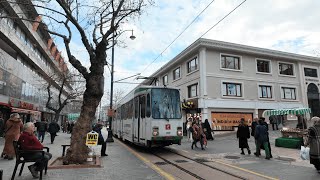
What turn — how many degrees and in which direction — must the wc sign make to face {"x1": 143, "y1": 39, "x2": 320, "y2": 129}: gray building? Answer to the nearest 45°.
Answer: approximately 135° to its left

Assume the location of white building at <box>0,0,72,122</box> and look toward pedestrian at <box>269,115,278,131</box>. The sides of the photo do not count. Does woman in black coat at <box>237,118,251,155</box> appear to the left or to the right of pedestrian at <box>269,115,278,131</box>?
right

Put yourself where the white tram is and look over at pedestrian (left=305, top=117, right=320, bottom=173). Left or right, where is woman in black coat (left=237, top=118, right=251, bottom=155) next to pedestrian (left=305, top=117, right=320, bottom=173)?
left

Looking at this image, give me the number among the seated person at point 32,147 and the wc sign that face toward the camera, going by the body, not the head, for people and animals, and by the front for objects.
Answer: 1

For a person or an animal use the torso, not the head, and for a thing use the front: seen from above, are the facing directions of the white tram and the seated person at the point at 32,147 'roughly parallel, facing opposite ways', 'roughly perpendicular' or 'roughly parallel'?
roughly perpendicular

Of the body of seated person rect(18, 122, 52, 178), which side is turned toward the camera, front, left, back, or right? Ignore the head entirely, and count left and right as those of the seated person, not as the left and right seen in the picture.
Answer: right

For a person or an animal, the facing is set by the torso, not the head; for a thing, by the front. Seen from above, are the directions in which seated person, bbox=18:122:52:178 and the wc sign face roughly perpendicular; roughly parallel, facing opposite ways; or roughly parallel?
roughly perpendicular
